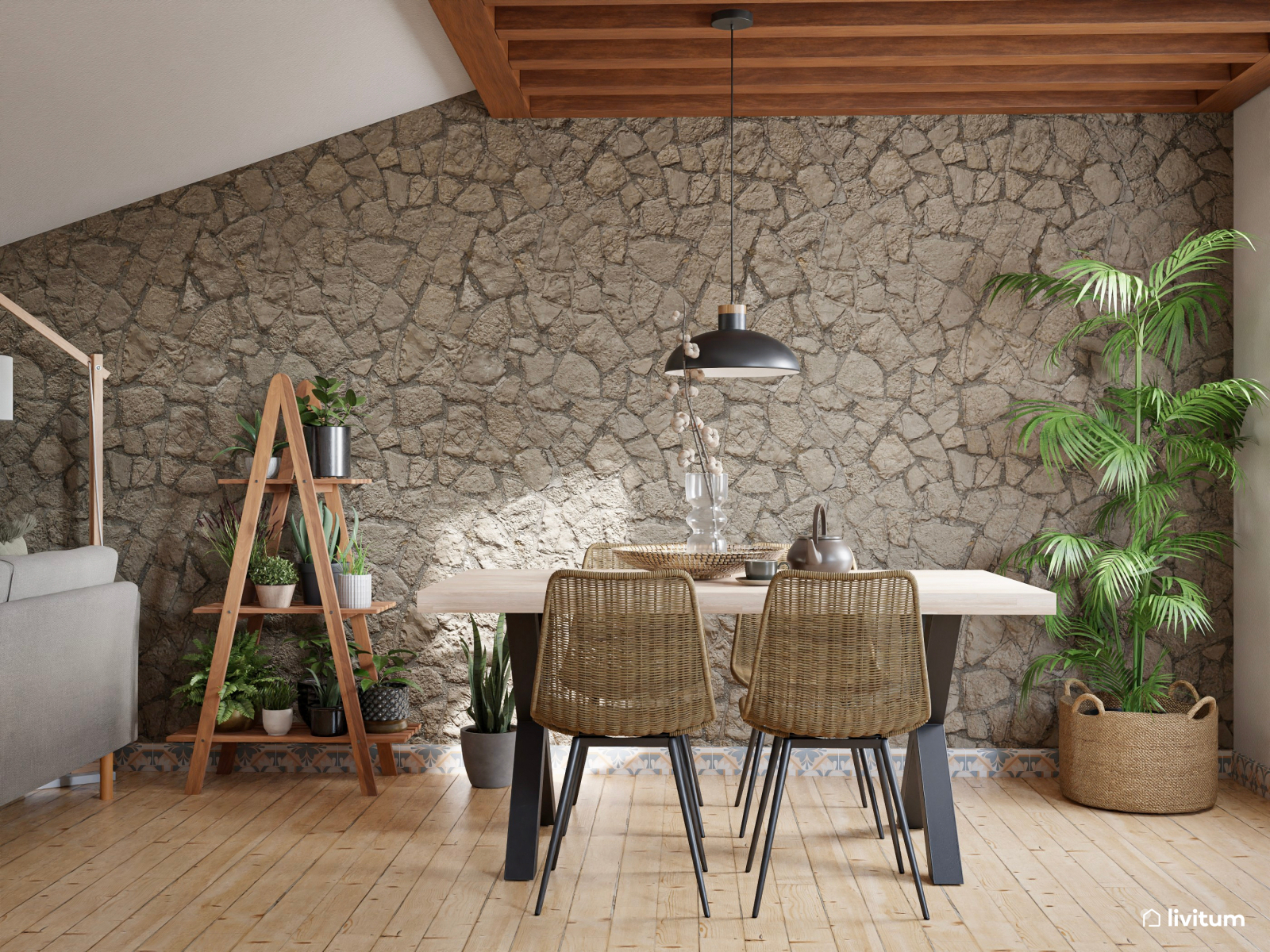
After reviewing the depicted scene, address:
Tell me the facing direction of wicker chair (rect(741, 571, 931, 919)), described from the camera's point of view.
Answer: facing away from the viewer

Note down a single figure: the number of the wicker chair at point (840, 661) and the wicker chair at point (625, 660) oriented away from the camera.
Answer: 2

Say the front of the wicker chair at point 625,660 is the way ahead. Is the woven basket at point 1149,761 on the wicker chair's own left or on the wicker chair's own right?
on the wicker chair's own right

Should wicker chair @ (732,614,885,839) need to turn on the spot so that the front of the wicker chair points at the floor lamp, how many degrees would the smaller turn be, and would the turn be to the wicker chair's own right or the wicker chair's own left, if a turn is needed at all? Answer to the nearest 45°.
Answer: approximately 90° to the wicker chair's own right

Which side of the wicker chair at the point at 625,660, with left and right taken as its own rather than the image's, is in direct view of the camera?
back

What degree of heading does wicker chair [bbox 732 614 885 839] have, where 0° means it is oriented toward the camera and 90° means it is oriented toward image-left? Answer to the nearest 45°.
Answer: approximately 0°

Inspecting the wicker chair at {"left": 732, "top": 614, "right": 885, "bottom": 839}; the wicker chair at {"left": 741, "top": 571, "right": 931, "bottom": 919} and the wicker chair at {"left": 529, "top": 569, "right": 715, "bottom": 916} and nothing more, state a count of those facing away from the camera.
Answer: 2

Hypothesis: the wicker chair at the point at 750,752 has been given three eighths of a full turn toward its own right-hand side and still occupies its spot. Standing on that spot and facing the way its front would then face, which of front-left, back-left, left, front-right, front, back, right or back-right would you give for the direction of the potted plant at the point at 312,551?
front-left

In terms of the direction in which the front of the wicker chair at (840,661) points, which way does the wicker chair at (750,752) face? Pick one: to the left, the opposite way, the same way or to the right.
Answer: the opposite way

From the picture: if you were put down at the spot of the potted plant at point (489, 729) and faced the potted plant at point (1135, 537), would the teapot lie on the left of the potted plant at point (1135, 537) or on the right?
right
